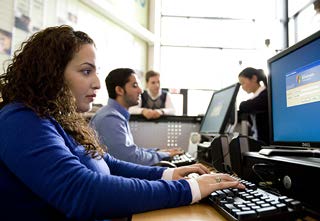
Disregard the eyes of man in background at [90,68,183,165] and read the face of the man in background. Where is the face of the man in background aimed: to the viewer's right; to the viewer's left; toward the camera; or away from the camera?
to the viewer's right

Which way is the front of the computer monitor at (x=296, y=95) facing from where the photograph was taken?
facing the viewer and to the left of the viewer

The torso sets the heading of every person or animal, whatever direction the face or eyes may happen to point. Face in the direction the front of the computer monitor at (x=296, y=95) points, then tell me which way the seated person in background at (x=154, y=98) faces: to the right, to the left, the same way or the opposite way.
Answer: to the left

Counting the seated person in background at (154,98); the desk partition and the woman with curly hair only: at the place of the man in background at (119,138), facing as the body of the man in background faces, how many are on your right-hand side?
1

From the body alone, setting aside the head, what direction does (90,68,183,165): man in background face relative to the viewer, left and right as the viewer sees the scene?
facing to the right of the viewer

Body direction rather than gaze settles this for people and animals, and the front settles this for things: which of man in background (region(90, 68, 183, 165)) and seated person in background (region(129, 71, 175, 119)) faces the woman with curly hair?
the seated person in background

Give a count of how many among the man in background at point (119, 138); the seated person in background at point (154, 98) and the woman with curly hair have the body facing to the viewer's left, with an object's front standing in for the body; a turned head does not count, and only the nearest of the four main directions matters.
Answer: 0

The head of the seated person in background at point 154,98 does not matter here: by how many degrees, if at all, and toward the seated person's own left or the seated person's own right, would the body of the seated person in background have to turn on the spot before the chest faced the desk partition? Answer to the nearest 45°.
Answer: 0° — they already face it

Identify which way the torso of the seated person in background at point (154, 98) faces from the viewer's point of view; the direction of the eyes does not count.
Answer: toward the camera

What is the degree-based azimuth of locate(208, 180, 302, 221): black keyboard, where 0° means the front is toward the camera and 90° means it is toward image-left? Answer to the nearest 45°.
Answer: approximately 45°

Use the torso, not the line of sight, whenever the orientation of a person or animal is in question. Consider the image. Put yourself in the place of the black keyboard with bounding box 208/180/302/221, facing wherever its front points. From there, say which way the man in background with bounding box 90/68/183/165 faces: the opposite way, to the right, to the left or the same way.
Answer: the opposite way

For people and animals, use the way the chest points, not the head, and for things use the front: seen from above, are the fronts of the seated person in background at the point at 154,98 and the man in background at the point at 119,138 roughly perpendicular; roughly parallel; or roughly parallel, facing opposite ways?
roughly perpendicular

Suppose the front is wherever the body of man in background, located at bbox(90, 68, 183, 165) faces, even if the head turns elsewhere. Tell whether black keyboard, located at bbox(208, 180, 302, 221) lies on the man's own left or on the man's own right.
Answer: on the man's own right

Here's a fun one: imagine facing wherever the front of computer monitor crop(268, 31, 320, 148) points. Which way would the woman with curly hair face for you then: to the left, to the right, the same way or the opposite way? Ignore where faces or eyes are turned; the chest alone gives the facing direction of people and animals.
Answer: the opposite way

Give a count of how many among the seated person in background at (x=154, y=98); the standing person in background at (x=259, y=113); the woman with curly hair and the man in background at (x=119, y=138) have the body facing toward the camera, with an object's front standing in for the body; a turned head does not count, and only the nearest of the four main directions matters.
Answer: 1

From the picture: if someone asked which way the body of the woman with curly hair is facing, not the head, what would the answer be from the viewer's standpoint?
to the viewer's right

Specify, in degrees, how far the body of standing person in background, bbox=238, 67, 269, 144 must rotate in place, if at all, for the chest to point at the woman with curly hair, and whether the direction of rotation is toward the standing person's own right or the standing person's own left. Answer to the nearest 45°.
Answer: approximately 90° to the standing person's own left

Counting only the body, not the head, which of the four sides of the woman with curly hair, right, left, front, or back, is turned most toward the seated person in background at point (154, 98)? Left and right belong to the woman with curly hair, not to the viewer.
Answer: left

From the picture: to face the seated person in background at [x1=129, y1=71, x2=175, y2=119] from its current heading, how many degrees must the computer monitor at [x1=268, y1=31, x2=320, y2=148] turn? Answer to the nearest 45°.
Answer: approximately 90° to its right

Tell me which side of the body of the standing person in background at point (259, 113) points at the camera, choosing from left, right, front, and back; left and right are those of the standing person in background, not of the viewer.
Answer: left
